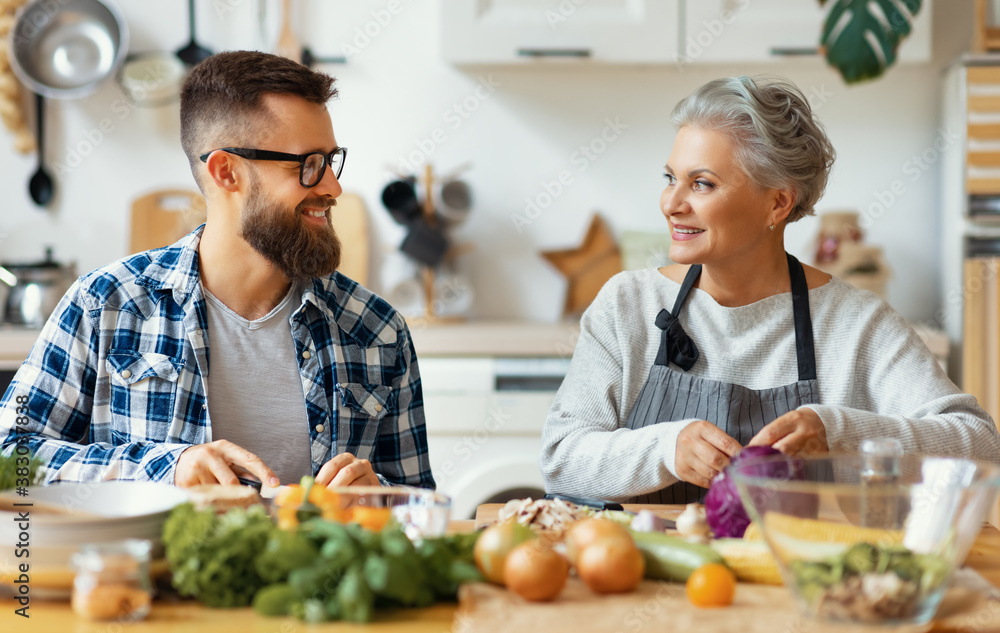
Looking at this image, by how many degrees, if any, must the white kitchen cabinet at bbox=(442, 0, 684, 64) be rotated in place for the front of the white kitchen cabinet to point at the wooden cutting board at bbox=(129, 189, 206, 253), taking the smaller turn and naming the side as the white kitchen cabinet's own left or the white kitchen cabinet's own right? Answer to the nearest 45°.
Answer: approximately 90° to the white kitchen cabinet's own right

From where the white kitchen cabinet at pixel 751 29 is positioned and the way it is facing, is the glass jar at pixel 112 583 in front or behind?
in front

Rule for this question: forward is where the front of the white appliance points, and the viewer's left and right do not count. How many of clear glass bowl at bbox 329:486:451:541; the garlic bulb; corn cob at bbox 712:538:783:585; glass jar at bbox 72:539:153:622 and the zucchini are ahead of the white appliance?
5

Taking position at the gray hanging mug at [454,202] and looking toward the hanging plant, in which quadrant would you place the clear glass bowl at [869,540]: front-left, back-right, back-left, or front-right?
front-right

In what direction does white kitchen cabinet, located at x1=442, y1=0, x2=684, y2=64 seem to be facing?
toward the camera

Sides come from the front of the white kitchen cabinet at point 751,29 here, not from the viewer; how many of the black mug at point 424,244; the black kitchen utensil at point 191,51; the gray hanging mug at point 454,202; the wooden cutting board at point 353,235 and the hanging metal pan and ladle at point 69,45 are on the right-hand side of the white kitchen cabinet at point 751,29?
5

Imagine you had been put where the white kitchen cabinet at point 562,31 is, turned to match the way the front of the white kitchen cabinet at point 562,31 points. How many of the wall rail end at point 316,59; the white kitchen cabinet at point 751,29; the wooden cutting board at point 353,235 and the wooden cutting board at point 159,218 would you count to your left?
1

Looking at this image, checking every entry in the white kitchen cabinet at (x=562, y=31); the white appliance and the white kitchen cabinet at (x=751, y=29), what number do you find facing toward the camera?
3

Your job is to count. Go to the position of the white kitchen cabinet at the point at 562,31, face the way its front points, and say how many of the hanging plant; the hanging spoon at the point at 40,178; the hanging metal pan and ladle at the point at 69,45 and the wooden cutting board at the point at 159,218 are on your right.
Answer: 3

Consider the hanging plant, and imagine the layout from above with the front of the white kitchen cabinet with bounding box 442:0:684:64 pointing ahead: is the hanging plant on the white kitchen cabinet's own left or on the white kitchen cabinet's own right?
on the white kitchen cabinet's own left

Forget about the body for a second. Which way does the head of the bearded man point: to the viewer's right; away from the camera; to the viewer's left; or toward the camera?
to the viewer's right

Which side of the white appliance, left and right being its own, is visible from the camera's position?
front

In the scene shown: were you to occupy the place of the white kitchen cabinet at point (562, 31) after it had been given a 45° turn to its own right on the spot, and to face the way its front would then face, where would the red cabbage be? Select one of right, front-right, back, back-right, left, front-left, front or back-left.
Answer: front-left

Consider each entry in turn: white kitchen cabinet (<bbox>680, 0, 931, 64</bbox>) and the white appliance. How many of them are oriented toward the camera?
2

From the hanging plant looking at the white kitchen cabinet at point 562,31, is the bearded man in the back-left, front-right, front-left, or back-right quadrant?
front-left
